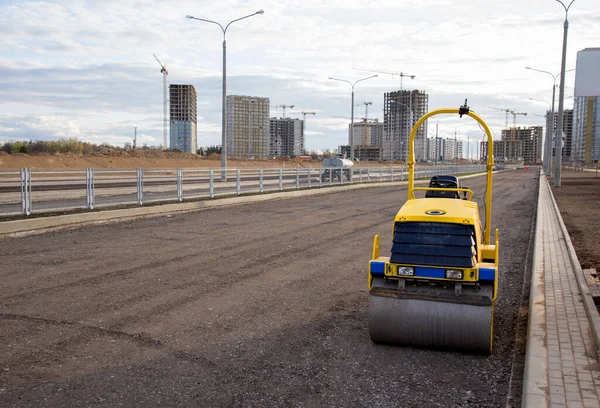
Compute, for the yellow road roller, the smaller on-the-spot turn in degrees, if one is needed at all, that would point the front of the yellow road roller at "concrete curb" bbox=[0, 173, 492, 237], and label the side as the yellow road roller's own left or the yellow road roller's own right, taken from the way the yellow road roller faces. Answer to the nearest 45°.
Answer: approximately 135° to the yellow road roller's own right

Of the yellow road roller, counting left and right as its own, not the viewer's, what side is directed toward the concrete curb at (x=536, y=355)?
left

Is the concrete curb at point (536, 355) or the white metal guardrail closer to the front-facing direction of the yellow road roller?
the concrete curb

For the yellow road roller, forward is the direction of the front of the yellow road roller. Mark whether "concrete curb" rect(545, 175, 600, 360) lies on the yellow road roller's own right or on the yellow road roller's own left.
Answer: on the yellow road roller's own left

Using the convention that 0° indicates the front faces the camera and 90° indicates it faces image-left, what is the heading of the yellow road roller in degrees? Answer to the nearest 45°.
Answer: approximately 0°

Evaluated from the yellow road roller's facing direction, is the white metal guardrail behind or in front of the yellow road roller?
behind
